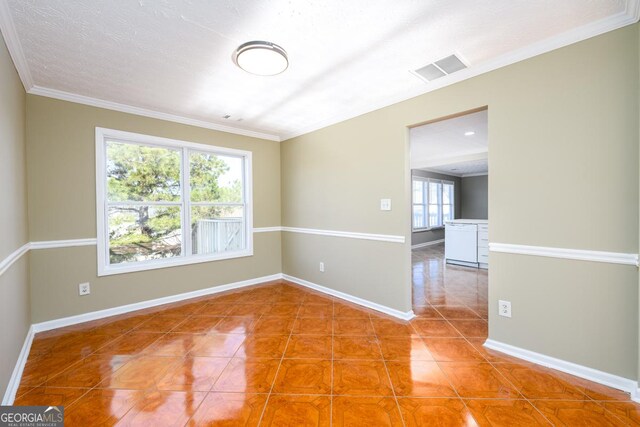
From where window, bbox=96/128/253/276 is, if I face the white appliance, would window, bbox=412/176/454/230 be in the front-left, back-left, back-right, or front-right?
front-left

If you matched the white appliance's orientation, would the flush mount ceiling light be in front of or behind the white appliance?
in front

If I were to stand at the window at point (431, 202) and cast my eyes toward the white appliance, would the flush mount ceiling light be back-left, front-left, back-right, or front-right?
front-right

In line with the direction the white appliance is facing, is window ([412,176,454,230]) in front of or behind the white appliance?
behind

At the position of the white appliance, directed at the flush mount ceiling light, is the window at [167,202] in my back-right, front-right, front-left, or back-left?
front-right

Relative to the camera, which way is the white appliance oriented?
toward the camera

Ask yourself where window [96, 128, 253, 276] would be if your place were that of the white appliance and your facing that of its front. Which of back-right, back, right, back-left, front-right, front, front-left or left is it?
front-right
